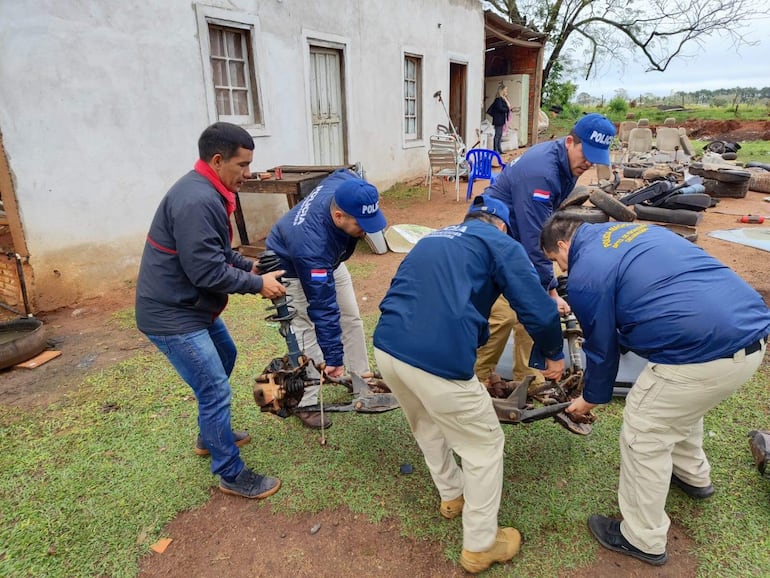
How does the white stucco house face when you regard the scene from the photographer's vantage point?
facing the viewer and to the right of the viewer

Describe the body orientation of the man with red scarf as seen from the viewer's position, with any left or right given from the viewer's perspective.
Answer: facing to the right of the viewer

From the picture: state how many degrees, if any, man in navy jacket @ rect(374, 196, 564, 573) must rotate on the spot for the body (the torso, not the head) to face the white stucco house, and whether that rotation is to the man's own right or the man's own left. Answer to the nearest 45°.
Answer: approximately 90° to the man's own left

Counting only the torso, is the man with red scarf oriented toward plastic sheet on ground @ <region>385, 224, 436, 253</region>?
no

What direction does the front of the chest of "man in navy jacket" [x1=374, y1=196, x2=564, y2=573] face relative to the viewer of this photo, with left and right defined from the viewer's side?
facing away from the viewer and to the right of the viewer

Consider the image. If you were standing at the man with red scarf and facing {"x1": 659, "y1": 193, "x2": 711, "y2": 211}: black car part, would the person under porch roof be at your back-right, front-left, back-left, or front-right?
front-left

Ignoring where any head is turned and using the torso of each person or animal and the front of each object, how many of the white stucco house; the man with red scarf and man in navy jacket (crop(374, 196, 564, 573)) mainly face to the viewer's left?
0

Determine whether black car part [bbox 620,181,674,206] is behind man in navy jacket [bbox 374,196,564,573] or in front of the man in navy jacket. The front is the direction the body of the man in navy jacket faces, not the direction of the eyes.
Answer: in front

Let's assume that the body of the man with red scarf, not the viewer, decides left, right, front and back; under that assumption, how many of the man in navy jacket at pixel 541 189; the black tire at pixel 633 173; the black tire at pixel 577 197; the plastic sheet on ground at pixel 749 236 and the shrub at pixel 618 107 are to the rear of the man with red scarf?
0

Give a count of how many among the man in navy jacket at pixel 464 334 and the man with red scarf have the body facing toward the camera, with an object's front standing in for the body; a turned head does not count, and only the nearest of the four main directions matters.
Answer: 0

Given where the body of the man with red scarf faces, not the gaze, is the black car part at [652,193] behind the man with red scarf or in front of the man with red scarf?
in front

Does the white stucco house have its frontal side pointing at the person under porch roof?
no

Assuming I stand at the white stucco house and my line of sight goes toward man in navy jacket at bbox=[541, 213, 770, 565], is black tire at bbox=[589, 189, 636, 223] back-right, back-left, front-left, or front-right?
front-left

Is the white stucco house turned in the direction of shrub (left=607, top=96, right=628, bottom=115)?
no

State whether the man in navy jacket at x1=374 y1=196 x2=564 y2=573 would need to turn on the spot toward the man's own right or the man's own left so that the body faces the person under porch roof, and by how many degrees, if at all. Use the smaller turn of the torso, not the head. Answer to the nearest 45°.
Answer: approximately 45° to the man's own left

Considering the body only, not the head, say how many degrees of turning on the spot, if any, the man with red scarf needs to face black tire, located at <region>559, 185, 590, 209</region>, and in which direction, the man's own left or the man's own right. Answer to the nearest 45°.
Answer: approximately 45° to the man's own left

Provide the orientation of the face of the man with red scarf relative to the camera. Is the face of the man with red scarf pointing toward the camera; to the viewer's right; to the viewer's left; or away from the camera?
to the viewer's right
